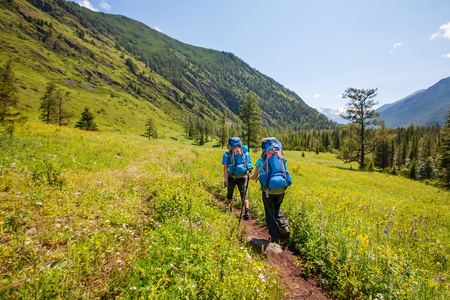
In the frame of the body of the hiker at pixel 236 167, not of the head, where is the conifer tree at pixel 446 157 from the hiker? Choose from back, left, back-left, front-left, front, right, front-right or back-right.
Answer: front-right

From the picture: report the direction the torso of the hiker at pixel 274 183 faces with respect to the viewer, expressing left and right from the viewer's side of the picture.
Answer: facing away from the viewer and to the left of the viewer

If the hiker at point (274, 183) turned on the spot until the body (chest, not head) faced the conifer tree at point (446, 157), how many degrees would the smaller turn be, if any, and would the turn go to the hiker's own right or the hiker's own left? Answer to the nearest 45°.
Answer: approximately 90° to the hiker's own right

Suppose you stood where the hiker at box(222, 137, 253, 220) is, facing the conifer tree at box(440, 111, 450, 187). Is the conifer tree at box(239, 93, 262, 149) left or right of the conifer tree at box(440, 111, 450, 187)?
left

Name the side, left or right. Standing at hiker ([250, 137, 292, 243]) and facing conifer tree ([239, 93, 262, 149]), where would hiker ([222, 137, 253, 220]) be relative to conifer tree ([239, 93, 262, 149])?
left

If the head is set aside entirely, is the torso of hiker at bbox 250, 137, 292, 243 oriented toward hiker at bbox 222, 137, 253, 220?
yes

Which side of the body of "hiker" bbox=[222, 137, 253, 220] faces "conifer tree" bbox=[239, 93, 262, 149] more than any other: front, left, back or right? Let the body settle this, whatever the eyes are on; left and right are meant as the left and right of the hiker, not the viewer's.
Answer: front

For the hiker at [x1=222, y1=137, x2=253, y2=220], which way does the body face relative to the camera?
away from the camera

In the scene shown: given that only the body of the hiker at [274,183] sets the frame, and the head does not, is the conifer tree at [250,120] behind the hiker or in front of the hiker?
in front

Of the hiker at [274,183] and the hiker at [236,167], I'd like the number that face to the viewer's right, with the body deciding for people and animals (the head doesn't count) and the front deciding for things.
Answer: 0
